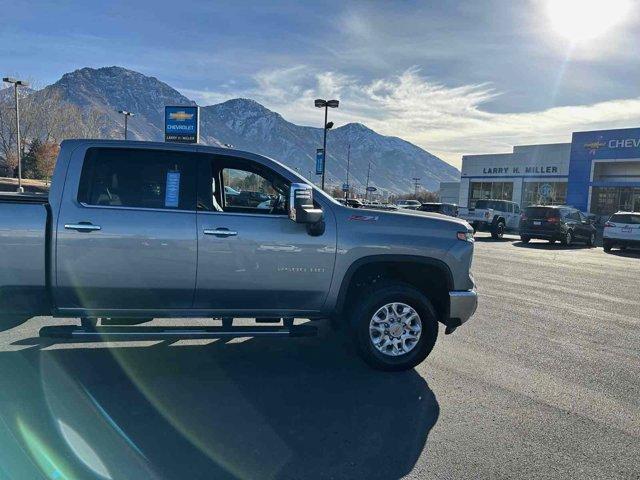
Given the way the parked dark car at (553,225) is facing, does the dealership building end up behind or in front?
in front

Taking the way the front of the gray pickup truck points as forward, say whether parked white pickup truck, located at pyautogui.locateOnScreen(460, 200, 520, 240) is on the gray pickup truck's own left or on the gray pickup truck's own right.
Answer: on the gray pickup truck's own left

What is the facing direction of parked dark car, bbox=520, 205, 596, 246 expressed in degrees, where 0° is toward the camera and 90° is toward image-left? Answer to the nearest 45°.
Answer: approximately 225°

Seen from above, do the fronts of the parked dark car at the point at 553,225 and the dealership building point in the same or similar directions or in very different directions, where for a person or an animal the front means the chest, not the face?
very different directions

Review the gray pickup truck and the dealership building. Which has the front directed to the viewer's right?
the gray pickup truck

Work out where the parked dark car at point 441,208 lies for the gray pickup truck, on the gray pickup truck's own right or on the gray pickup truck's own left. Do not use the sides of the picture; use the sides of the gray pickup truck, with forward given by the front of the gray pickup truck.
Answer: on the gray pickup truck's own left

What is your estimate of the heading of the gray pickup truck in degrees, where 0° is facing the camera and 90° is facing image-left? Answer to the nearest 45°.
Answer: approximately 270°

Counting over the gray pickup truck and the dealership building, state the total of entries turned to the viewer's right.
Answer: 1

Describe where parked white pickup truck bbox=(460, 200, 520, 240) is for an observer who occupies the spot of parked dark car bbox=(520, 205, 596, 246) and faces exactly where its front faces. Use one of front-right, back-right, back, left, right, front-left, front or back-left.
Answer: left

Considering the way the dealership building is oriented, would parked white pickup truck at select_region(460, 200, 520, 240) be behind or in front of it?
in front

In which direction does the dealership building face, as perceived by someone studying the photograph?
facing the viewer and to the left of the viewer

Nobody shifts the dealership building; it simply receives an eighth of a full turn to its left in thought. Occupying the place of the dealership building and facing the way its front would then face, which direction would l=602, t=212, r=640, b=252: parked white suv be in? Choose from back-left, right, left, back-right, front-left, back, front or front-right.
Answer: front

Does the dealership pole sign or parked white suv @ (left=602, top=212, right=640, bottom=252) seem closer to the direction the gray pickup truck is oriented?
the parked white suv
